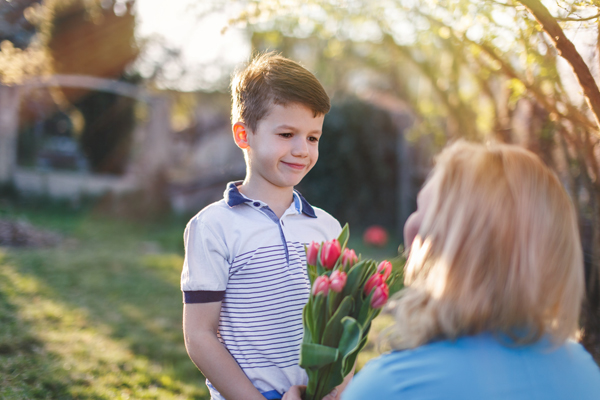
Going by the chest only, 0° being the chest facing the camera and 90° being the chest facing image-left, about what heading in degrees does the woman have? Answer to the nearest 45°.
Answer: approximately 135°

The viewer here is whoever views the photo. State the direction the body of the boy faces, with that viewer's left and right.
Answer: facing the viewer and to the right of the viewer

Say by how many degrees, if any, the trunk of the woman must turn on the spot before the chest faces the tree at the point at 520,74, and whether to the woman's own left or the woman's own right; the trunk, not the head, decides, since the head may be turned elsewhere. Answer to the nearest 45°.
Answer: approximately 45° to the woman's own right

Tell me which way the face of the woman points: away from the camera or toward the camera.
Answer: away from the camera

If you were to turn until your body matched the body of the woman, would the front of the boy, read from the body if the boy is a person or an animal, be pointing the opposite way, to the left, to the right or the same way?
the opposite way

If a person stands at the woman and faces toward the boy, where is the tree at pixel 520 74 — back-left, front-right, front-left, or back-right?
front-right

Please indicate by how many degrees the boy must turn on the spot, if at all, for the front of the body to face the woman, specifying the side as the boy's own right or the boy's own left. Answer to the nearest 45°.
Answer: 0° — they already face them

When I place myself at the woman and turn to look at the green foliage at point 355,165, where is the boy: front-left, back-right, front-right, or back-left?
front-left

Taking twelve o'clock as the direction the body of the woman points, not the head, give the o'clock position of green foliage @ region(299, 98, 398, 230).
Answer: The green foliage is roughly at 1 o'clock from the woman.

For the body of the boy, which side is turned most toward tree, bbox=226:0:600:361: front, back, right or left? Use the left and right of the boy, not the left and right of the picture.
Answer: left

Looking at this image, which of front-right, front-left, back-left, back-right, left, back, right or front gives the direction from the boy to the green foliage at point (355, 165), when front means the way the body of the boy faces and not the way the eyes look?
back-left
